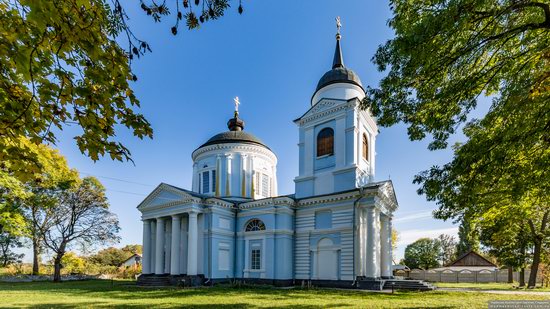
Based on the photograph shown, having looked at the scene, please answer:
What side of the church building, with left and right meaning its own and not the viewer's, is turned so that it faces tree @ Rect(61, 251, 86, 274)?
back

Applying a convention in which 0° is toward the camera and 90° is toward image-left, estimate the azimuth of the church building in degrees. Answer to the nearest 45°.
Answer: approximately 315°

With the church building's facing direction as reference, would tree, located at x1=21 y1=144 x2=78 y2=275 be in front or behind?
behind

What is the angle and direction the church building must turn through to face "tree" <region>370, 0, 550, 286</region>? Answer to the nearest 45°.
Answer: approximately 45° to its right

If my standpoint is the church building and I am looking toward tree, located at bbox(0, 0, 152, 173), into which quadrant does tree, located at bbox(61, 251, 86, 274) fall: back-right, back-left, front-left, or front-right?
back-right
